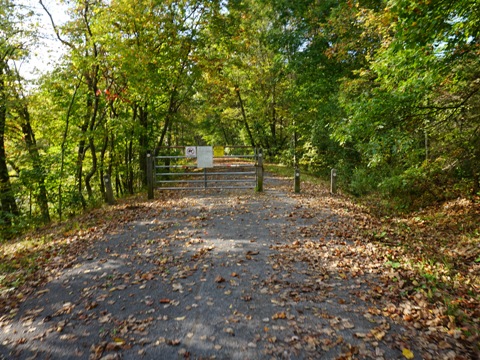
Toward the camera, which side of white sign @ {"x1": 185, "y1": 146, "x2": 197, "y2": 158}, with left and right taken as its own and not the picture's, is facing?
front

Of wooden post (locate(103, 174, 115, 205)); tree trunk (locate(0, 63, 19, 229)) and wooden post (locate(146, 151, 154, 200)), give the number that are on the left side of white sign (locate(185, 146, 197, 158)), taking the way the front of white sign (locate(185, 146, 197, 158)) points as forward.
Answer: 0

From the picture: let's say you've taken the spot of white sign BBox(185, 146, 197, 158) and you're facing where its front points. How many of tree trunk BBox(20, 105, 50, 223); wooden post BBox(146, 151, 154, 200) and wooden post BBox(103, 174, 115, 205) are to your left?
0

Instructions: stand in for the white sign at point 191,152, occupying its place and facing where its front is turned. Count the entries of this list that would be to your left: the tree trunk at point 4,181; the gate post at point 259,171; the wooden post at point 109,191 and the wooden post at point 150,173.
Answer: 1

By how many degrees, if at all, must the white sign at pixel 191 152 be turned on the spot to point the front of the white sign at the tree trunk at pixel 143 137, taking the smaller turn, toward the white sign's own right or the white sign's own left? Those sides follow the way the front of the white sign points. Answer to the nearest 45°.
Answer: approximately 135° to the white sign's own right

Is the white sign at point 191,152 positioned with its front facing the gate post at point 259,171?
no

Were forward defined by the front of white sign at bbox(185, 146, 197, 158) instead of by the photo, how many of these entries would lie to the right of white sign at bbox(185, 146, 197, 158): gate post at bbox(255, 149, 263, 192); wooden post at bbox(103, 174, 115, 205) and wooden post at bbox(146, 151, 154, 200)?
2

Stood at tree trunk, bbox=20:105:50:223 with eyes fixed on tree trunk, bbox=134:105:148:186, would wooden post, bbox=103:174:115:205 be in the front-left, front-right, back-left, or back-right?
front-right

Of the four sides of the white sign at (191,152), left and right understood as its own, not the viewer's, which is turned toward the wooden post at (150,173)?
right

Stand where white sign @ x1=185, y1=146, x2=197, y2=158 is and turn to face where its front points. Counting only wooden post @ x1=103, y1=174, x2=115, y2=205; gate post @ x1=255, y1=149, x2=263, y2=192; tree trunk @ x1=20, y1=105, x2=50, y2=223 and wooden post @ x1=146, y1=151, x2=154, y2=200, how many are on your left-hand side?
1

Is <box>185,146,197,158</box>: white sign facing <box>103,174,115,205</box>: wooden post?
no

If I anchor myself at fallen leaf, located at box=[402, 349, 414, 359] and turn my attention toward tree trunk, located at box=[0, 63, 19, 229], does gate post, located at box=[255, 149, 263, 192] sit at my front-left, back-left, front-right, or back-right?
front-right

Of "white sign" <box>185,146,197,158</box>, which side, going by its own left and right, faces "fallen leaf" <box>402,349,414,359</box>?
front

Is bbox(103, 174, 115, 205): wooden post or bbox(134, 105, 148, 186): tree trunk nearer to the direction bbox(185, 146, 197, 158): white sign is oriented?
the wooden post
